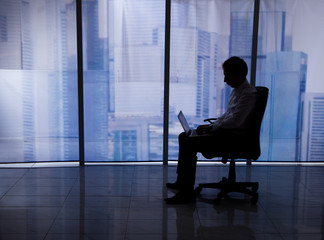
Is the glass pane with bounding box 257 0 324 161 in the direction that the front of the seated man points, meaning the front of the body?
no

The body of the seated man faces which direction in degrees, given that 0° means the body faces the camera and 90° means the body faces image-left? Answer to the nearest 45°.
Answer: approximately 90°

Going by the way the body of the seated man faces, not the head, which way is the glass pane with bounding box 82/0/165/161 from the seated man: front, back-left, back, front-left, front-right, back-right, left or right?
front-right

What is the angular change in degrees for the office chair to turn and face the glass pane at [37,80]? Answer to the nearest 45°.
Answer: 0° — it already faces it

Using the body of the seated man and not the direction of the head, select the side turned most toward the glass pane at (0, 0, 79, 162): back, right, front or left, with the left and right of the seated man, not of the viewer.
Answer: front

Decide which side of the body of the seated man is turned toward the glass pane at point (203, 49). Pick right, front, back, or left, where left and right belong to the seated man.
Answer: right

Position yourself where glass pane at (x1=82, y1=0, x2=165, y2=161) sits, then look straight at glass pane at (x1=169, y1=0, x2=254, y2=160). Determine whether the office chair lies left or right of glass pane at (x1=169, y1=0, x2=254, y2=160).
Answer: right

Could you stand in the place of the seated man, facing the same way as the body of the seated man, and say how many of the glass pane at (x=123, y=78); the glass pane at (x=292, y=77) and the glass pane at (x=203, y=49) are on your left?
0

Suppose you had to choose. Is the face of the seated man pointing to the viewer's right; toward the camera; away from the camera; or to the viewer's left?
to the viewer's left

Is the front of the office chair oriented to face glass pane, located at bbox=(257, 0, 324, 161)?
no

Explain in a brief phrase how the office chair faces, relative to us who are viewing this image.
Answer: facing to the left of the viewer

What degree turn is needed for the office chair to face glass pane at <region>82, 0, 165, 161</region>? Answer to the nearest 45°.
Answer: approximately 45° to its right
